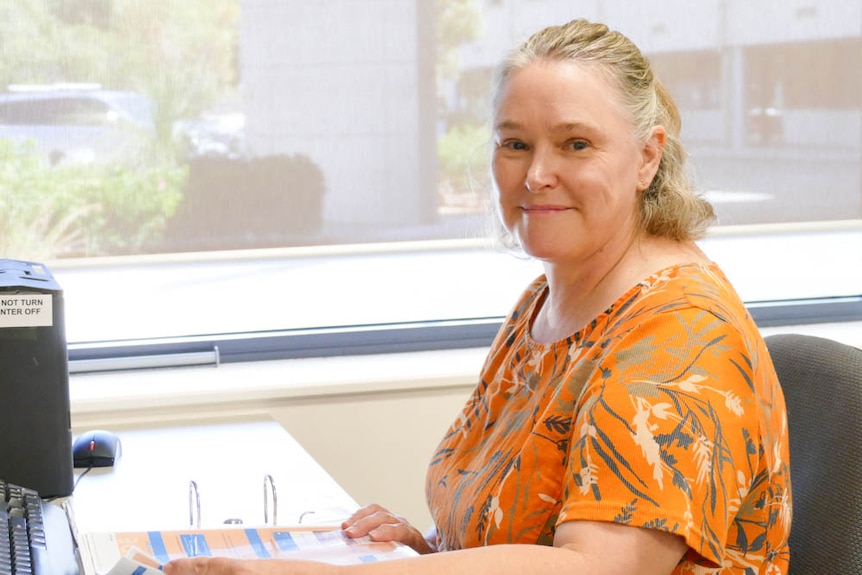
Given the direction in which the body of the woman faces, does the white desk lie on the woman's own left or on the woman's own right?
on the woman's own right

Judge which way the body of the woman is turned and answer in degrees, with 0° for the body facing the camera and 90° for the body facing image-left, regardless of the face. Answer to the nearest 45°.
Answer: approximately 45°

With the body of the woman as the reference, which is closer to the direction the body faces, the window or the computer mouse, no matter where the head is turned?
the computer mouse

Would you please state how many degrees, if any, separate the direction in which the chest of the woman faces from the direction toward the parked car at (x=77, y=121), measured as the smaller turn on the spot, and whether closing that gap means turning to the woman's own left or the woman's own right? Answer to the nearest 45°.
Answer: approximately 90° to the woman's own right

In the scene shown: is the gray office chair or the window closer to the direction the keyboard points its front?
the gray office chair
